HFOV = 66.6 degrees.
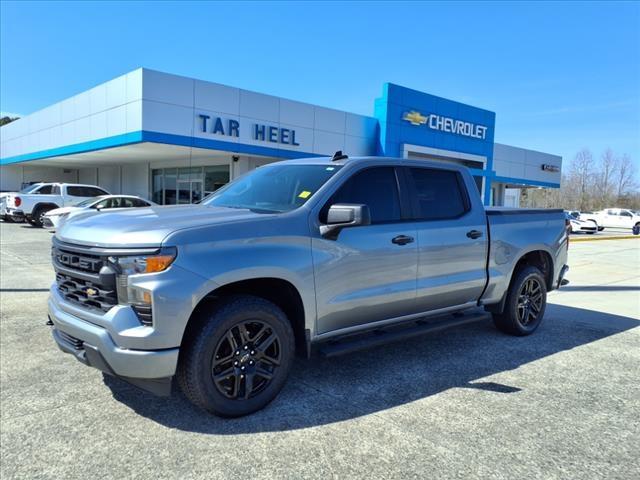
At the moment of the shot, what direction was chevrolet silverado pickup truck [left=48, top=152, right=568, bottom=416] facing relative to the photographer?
facing the viewer and to the left of the viewer

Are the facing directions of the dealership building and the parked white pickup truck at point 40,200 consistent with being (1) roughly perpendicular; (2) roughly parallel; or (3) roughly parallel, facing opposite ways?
roughly perpendicular

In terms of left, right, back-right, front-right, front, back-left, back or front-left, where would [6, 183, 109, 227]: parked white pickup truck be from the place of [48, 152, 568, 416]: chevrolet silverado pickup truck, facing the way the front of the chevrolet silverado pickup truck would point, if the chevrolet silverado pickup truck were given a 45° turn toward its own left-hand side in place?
back-right

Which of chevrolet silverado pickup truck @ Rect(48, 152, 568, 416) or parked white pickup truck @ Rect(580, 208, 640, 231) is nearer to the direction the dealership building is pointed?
the chevrolet silverado pickup truck

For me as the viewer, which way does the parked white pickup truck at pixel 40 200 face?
facing away from the viewer and to the right of the viewer

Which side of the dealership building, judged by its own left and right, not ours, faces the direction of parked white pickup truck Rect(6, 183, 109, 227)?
right

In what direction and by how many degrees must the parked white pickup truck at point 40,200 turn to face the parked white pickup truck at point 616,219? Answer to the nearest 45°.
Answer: approximately 45° to its right

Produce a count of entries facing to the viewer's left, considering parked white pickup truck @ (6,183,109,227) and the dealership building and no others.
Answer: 0

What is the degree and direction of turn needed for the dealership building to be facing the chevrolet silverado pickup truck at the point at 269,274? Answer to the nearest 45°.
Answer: approximately 45° to its right

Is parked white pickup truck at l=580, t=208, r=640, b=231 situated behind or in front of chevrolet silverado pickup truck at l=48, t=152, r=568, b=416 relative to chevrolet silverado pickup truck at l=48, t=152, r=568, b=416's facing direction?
behind

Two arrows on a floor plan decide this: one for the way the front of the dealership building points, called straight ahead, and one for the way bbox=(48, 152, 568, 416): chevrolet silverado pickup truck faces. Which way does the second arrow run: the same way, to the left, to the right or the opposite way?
to the right

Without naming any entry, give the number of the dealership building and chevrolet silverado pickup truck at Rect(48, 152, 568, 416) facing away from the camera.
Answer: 0

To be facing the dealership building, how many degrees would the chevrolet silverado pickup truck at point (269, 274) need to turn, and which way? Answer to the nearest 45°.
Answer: approximately 135° to its right

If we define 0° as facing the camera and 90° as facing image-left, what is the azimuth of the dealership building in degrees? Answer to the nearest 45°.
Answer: approximately 315°
